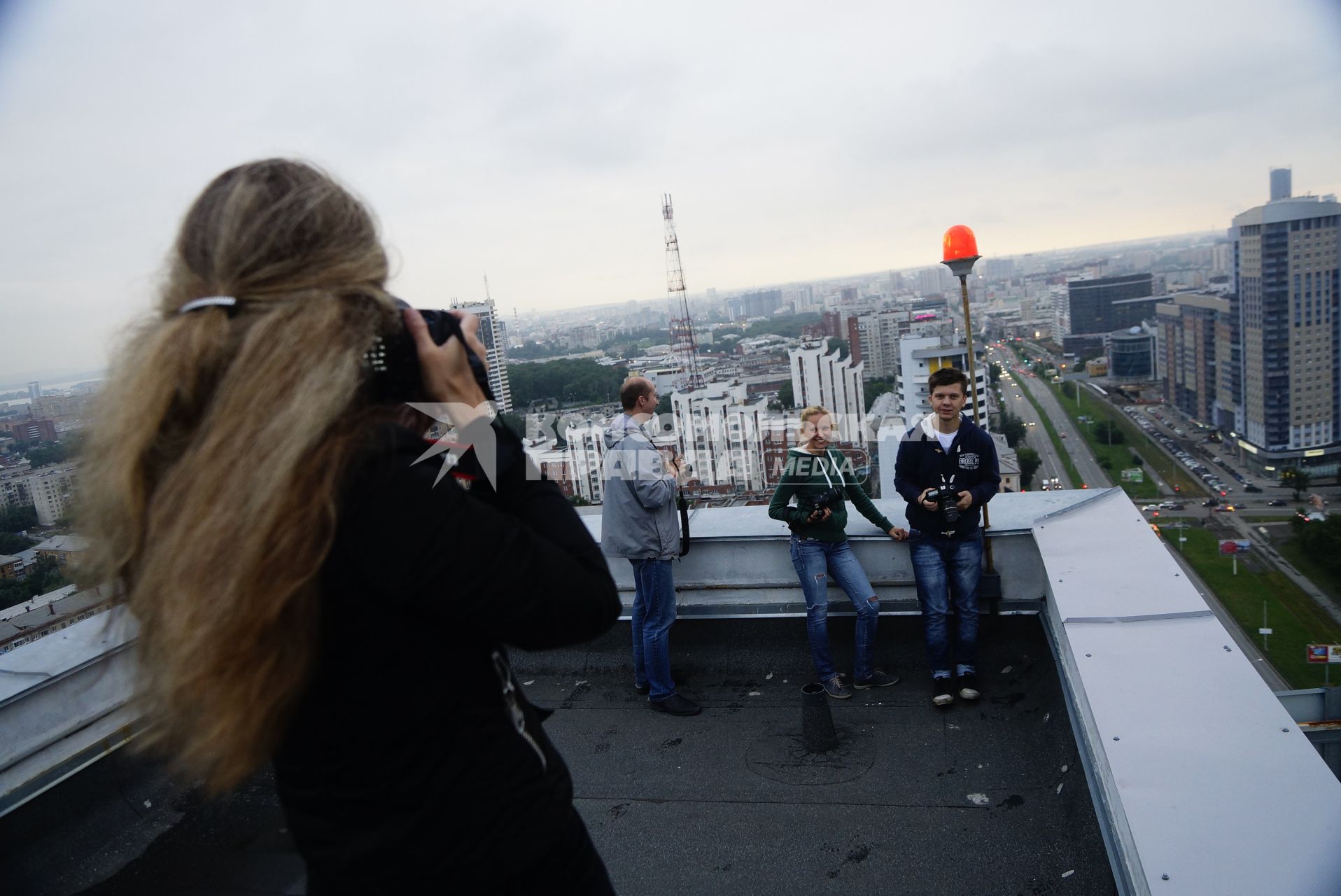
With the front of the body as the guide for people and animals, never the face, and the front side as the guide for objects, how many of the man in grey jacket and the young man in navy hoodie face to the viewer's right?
1

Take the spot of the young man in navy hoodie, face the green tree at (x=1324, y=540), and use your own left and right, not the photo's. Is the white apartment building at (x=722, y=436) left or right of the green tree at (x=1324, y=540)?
left

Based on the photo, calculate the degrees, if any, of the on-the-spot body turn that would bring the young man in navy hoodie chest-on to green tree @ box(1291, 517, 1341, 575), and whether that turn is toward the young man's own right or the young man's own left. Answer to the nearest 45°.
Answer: approximately 135° to the young man's own left

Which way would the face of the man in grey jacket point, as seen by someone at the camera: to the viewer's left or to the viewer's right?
to the viewer's right

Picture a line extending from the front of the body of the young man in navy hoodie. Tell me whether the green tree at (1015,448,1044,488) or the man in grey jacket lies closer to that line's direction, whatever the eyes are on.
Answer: the man in grey jacket

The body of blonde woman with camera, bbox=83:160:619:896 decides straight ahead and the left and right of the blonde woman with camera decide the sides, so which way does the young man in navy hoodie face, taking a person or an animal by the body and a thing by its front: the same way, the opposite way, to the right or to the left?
the opposite way

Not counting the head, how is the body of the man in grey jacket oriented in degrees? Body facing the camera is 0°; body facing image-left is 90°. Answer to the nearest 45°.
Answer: approximately 270°

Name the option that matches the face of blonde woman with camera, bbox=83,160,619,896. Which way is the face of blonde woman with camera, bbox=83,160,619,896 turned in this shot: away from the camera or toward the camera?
away from the camera

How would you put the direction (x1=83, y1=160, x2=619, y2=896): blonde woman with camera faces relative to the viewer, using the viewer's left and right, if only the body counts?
facing away from the viewer and to the right of the viewer
